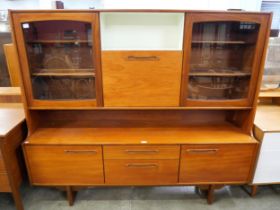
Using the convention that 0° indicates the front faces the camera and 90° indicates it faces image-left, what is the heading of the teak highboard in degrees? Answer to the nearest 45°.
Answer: approximately 0°
